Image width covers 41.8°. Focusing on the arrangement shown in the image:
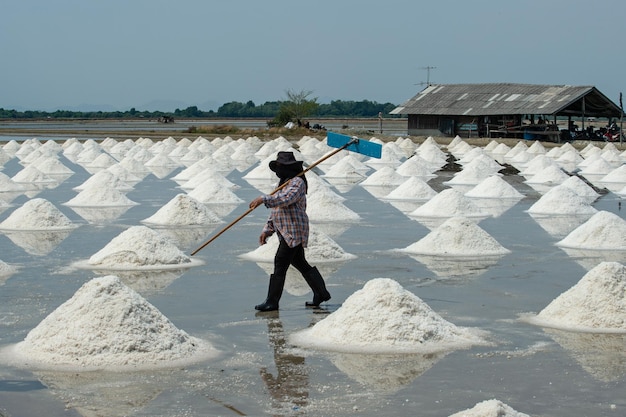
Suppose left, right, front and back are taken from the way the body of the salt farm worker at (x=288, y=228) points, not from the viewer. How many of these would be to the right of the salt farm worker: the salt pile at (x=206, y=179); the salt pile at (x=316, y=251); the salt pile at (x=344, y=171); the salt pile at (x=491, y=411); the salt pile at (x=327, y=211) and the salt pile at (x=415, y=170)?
5

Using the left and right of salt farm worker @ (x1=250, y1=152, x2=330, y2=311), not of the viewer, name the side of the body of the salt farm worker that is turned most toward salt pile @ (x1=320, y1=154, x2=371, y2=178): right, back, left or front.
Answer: right

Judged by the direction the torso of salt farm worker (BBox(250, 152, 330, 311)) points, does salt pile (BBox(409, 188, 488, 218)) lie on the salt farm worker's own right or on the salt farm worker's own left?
on the salt farm worker's own right

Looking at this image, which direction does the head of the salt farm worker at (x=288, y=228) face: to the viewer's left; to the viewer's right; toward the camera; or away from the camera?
to the viewer's left

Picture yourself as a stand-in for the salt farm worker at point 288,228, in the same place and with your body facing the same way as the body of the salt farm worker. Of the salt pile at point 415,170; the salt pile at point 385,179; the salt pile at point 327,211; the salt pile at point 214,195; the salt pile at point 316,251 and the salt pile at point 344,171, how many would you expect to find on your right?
6

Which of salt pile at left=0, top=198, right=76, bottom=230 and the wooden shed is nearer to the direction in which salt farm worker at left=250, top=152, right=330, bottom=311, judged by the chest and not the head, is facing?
the salt pile

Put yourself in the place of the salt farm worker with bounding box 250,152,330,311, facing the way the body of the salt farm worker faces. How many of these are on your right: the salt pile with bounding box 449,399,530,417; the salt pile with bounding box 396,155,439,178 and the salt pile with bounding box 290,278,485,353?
1

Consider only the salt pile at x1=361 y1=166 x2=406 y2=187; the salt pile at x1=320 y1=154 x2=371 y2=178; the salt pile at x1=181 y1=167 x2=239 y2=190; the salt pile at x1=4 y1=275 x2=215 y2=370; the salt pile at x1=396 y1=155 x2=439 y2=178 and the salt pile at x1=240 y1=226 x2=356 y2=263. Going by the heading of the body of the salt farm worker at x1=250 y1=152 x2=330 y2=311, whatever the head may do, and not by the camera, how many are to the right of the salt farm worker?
5

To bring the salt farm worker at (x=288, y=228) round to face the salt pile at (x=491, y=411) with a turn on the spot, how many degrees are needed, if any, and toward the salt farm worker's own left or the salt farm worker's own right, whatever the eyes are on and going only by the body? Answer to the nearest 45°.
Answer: approximately 90° to the salt farm worker's own left

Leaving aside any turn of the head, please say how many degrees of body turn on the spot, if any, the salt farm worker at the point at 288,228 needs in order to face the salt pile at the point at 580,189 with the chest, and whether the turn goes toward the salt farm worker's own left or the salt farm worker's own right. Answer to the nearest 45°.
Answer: approximately 135° to the salt farm worker's own right

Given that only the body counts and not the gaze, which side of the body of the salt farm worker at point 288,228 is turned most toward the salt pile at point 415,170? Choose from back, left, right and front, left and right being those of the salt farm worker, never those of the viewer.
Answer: right

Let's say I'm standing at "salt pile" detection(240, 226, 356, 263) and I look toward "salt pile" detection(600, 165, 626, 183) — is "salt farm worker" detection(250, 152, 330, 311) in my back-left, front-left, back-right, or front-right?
back-right

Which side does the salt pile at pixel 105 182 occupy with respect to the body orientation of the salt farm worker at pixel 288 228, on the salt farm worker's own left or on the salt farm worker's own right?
on the salt farm worker's own right

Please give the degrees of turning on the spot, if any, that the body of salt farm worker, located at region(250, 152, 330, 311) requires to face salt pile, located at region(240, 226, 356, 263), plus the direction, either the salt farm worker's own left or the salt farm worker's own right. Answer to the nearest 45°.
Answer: approximately 90° to the salt farm worker's own right

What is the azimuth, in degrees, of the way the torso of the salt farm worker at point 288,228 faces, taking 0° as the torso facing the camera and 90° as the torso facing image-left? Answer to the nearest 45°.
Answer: approximately 90°

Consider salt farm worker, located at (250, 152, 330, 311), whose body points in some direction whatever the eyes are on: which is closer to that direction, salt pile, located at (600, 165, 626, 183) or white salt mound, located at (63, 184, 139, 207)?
the white salt mound
